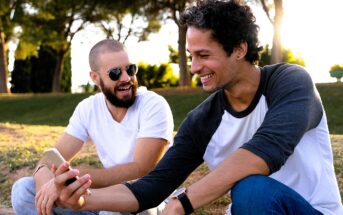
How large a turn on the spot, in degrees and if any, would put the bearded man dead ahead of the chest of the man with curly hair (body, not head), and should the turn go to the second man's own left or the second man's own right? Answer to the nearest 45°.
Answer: approximately 90° to the second man's own right

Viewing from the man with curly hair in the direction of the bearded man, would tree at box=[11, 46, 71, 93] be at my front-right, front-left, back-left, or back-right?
front-right

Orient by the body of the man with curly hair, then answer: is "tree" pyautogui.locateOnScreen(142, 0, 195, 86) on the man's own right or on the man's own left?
on the man's own right

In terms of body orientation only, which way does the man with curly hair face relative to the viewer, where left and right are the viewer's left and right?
facing the viewer and to the left of the viewer

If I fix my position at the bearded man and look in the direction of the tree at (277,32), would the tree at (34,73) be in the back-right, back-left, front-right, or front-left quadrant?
front-left

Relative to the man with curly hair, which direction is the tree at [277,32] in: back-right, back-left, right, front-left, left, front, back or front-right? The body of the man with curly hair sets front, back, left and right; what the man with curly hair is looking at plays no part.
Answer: back-right

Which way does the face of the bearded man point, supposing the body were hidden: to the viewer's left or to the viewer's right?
to the viewer's right

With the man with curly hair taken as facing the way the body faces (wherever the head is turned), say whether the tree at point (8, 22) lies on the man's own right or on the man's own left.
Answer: on the man's own right

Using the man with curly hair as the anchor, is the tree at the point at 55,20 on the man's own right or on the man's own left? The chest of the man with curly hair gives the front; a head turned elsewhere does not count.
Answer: on the man's own right
